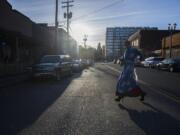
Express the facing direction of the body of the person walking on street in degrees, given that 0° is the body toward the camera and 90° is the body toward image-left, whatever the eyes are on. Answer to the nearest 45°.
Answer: approximately 90°

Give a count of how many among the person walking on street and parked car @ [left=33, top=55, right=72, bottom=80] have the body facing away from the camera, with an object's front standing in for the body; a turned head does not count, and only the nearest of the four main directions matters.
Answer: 0

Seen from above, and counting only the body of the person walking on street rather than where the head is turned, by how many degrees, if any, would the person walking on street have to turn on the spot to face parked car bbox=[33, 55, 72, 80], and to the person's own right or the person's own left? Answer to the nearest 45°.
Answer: approximately 45° to the person's own right

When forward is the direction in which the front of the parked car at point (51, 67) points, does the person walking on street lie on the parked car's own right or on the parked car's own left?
on the parked car's own left

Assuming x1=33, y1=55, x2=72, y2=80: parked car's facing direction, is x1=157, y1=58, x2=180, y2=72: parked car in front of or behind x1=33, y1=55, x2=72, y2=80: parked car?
behind

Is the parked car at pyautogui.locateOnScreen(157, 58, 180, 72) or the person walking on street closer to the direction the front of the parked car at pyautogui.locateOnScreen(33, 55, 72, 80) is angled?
the person walking on street
